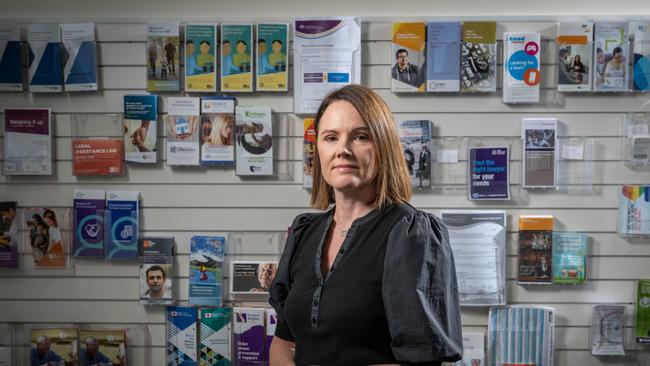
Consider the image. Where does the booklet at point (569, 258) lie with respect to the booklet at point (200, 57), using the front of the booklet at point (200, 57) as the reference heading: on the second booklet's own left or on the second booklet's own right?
on the second booklet's own left

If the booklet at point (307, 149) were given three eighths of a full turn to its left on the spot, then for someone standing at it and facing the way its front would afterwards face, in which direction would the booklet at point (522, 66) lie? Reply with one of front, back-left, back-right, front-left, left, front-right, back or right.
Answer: front-right

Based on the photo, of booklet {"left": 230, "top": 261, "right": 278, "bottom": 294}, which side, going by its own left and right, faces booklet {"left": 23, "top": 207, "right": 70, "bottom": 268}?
right

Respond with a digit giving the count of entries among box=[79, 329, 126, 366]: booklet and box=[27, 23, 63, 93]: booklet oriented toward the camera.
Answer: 2

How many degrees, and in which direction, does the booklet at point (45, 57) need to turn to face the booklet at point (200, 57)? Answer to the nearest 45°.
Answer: approximately 45° to its left

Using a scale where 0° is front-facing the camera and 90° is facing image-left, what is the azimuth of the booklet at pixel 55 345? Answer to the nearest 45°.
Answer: approximately 0°

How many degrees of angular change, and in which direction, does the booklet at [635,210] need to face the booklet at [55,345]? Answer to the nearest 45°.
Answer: approximately 45° to its right

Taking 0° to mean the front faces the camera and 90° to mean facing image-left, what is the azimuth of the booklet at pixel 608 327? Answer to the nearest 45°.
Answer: approximately 0°

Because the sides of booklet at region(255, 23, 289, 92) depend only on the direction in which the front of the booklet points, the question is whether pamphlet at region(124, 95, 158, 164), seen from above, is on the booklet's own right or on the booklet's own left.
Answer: on the booklet's own right
